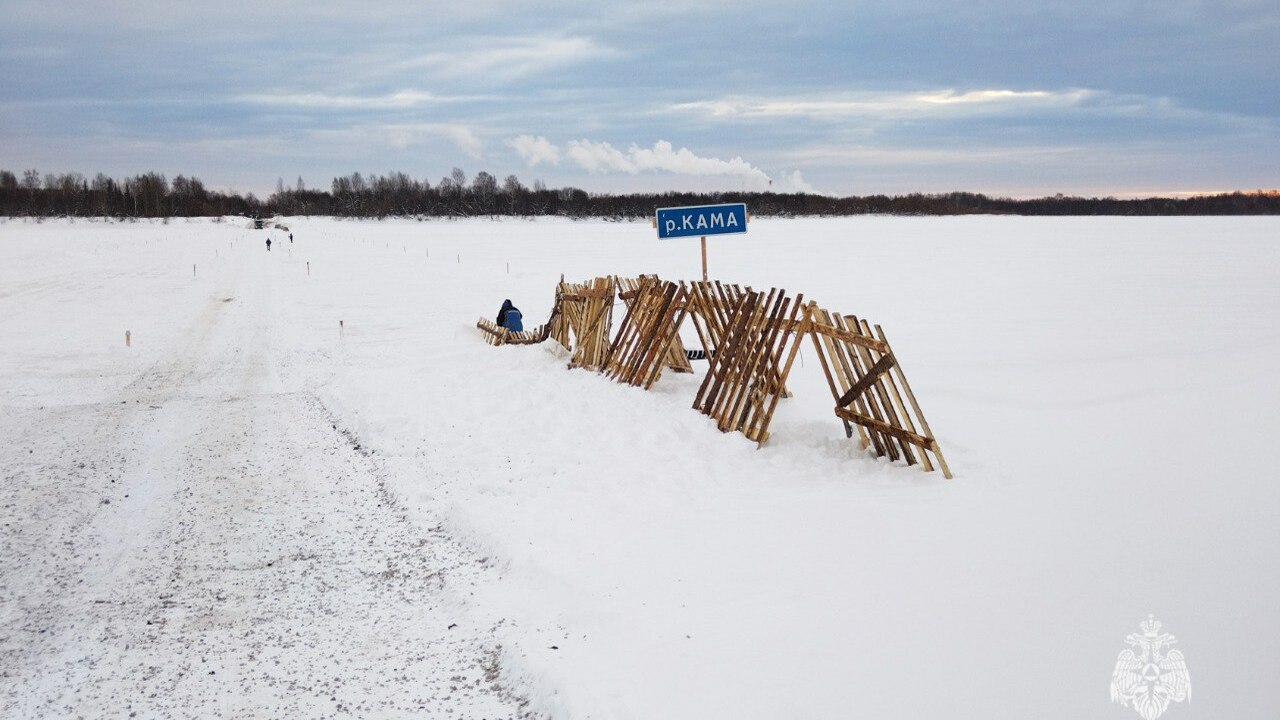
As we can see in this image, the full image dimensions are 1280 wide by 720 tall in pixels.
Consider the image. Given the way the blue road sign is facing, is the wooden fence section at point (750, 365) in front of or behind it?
in front

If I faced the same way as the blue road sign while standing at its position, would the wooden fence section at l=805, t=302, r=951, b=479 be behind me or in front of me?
in front

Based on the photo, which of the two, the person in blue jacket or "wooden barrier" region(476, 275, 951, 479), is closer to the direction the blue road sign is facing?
the wooden barrier

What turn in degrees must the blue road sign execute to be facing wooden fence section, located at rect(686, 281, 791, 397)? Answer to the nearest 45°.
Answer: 0° — it already faces it

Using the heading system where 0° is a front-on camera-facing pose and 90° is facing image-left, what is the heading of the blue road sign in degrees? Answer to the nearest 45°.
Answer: approximately 0°
